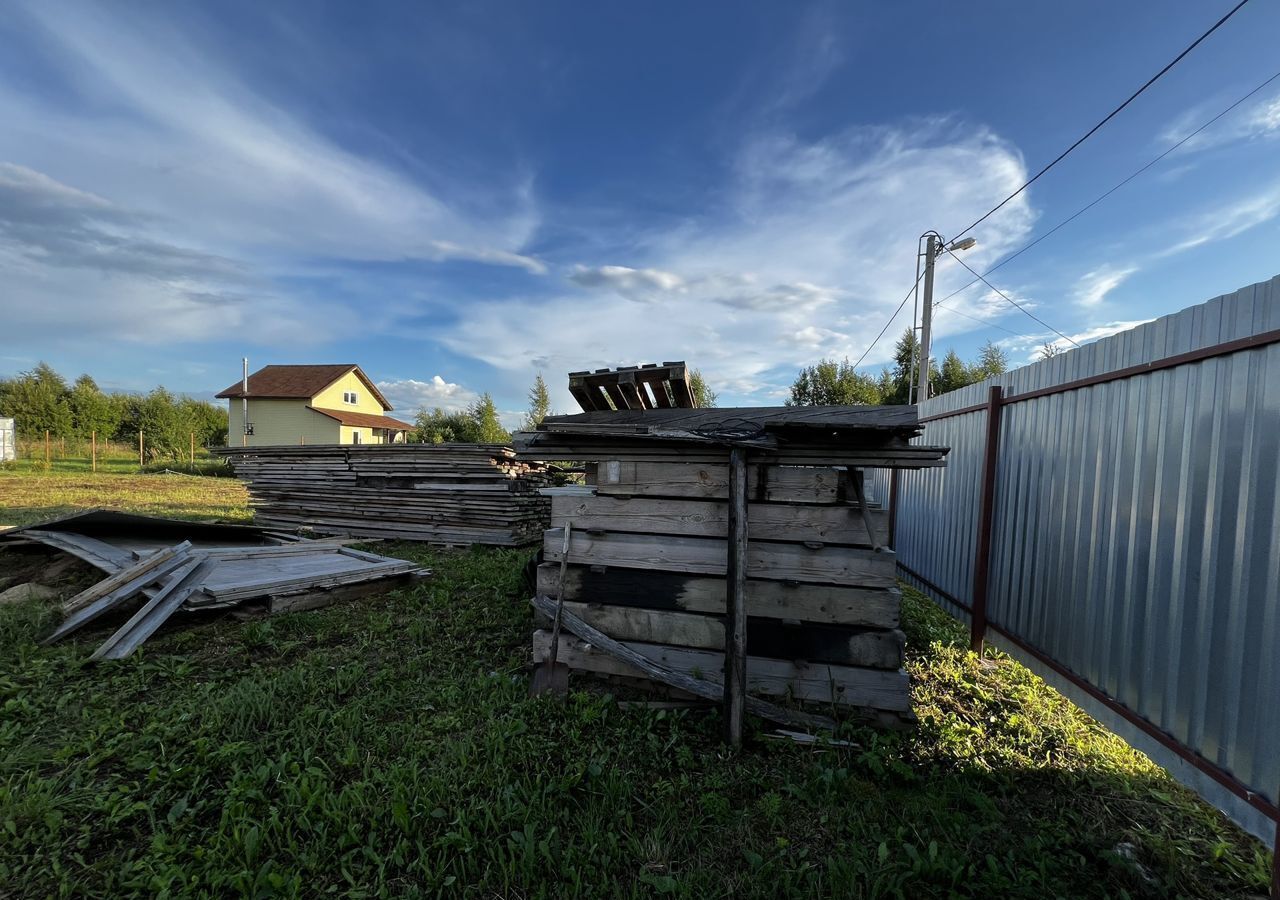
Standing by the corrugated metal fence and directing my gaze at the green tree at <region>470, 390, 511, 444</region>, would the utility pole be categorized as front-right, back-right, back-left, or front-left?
front-right

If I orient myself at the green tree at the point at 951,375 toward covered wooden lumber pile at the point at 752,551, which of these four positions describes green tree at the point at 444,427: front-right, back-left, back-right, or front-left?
front-right

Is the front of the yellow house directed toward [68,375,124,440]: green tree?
no

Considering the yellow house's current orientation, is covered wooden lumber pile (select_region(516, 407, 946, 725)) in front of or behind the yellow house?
in front

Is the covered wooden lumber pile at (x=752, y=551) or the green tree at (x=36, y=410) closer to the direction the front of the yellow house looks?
the covered wooden lumber pile

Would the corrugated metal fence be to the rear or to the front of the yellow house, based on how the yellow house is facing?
to the front

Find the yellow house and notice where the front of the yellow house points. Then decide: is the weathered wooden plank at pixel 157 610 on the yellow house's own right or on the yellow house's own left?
on the yellow house's own right

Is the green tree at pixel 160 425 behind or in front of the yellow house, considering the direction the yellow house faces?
behind
